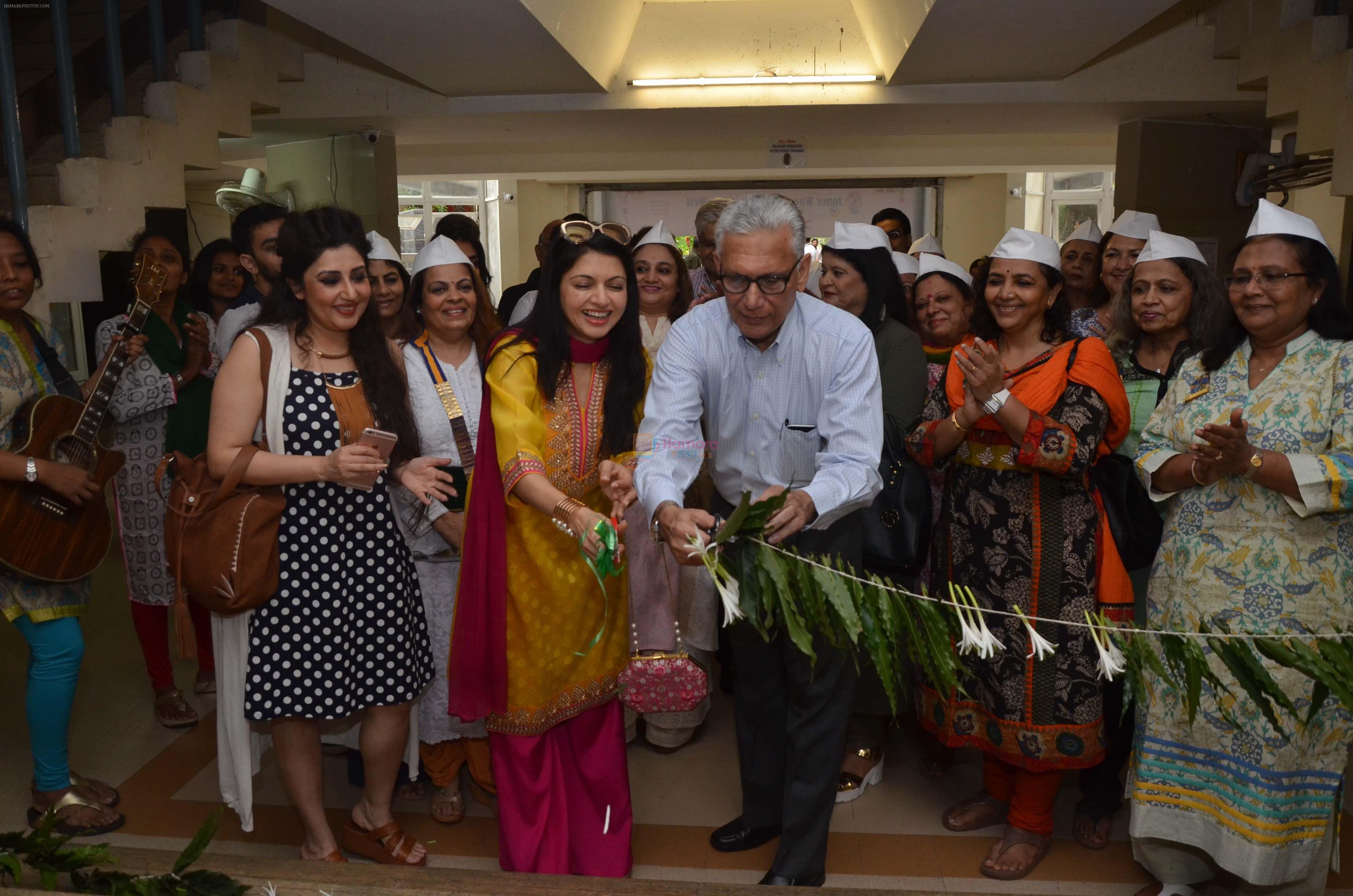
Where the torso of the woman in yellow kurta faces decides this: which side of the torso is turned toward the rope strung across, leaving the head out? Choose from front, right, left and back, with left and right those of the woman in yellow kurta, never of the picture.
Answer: front

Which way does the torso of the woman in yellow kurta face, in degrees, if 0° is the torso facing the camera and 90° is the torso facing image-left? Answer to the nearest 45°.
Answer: approximately 315°

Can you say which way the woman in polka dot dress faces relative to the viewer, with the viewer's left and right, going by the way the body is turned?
facing the viewer and to the right of the viewer

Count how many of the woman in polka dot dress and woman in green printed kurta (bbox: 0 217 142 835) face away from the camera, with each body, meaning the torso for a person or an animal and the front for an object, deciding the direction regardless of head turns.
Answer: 0

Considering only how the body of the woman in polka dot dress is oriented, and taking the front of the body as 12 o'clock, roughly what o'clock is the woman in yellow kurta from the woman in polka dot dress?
The woman in yellow kurta is roughly at 11 o'clock from the woman in polka dot dress.

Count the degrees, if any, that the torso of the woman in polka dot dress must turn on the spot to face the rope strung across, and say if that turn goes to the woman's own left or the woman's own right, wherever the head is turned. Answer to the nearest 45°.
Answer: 0° — they already face it

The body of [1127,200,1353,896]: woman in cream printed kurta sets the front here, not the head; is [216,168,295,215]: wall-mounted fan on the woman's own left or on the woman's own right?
on the woman's own right

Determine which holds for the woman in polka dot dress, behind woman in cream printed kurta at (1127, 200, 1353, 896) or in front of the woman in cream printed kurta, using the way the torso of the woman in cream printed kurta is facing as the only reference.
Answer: in front

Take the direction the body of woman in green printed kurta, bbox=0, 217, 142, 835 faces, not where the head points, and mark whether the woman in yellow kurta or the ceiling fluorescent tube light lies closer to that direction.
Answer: the woman in yellow kurta

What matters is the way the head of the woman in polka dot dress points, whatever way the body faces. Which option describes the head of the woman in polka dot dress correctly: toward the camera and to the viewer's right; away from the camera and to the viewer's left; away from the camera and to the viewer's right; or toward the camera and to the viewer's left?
toward the camera and to the viewer's right

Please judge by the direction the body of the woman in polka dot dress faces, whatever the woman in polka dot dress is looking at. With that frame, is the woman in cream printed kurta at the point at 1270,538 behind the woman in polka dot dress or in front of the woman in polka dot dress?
in front

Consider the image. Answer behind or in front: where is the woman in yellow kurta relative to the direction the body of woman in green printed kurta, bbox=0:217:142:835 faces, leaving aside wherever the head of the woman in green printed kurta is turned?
in front

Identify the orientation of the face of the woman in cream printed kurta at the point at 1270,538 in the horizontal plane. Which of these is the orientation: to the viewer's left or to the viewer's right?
to the viewer's left

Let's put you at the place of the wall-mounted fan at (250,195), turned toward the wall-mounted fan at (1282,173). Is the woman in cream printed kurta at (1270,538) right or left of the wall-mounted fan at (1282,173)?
right
